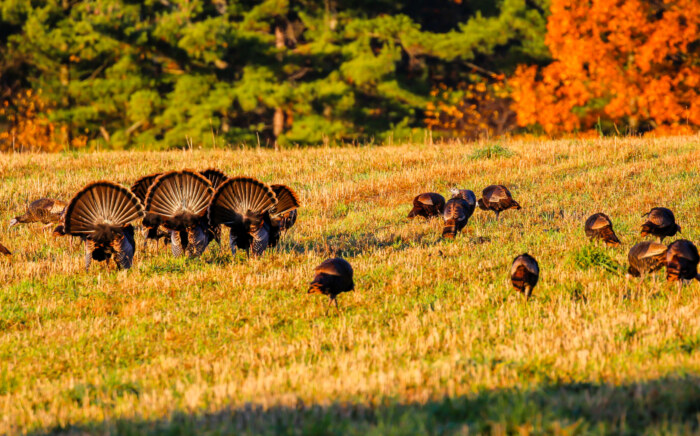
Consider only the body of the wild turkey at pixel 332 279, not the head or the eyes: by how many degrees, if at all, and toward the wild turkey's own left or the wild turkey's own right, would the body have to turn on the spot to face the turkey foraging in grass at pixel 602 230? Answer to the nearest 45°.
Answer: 0° — it already faces it

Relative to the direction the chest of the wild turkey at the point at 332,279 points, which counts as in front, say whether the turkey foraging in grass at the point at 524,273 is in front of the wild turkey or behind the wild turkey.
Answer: in front

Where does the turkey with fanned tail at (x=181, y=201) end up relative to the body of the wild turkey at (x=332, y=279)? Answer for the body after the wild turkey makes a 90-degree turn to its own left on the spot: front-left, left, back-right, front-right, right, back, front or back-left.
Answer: front

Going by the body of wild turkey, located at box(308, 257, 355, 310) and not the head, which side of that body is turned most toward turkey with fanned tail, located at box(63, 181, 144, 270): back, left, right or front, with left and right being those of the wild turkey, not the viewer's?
left

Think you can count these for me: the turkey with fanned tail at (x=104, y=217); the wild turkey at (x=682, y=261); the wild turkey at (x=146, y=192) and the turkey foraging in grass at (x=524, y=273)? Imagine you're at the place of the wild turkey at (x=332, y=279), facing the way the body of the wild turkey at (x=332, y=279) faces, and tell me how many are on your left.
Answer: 2

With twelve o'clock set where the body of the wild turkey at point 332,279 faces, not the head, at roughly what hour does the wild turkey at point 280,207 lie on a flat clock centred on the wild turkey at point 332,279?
the wild turkey at point 280,207 is roughly at 10 o'clock from the wild turkey at point 332,279.

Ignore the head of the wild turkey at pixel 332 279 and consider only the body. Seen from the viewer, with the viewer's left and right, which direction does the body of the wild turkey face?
facing away from the viewer and to the right of the viewer
